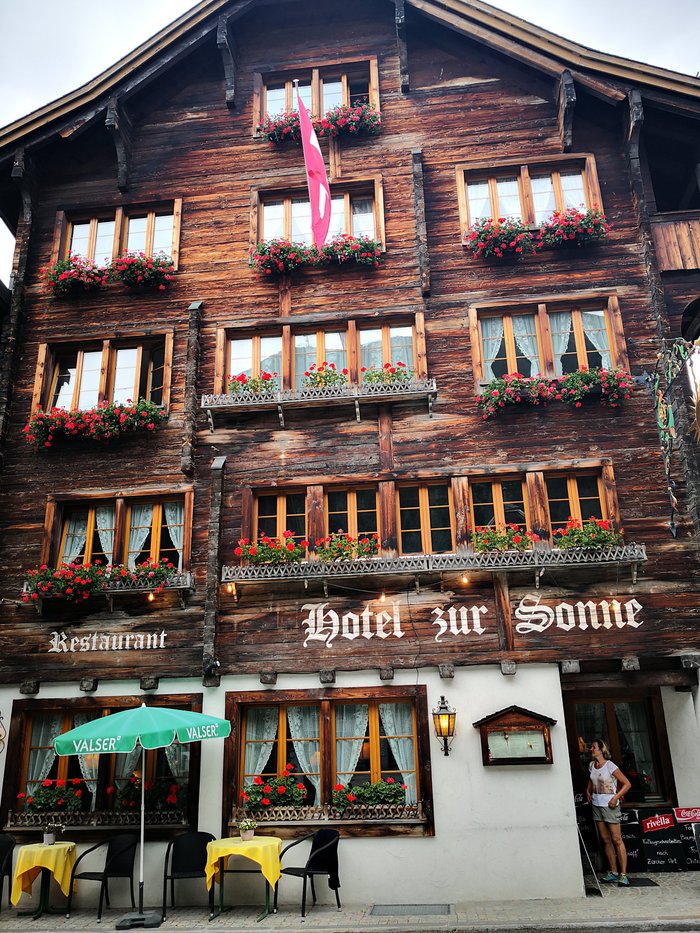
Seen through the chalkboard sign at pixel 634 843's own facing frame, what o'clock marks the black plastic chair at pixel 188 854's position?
The black plastic chair is roughly at 2 o'clock from the chalkboard sign.

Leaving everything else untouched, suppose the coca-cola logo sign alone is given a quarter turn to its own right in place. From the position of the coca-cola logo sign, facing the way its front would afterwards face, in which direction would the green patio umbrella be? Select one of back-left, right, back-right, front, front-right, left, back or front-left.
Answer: front-left

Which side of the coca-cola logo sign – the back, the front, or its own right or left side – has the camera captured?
front

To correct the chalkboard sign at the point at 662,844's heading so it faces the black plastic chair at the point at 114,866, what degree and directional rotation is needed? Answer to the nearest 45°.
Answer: approximately 45° to its right

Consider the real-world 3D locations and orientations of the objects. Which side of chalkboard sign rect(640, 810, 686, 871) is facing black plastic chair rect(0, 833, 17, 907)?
right

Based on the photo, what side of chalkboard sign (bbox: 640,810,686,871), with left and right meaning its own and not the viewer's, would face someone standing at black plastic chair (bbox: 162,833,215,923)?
right

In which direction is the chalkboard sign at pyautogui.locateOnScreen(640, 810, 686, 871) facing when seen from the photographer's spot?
facing the viewer
